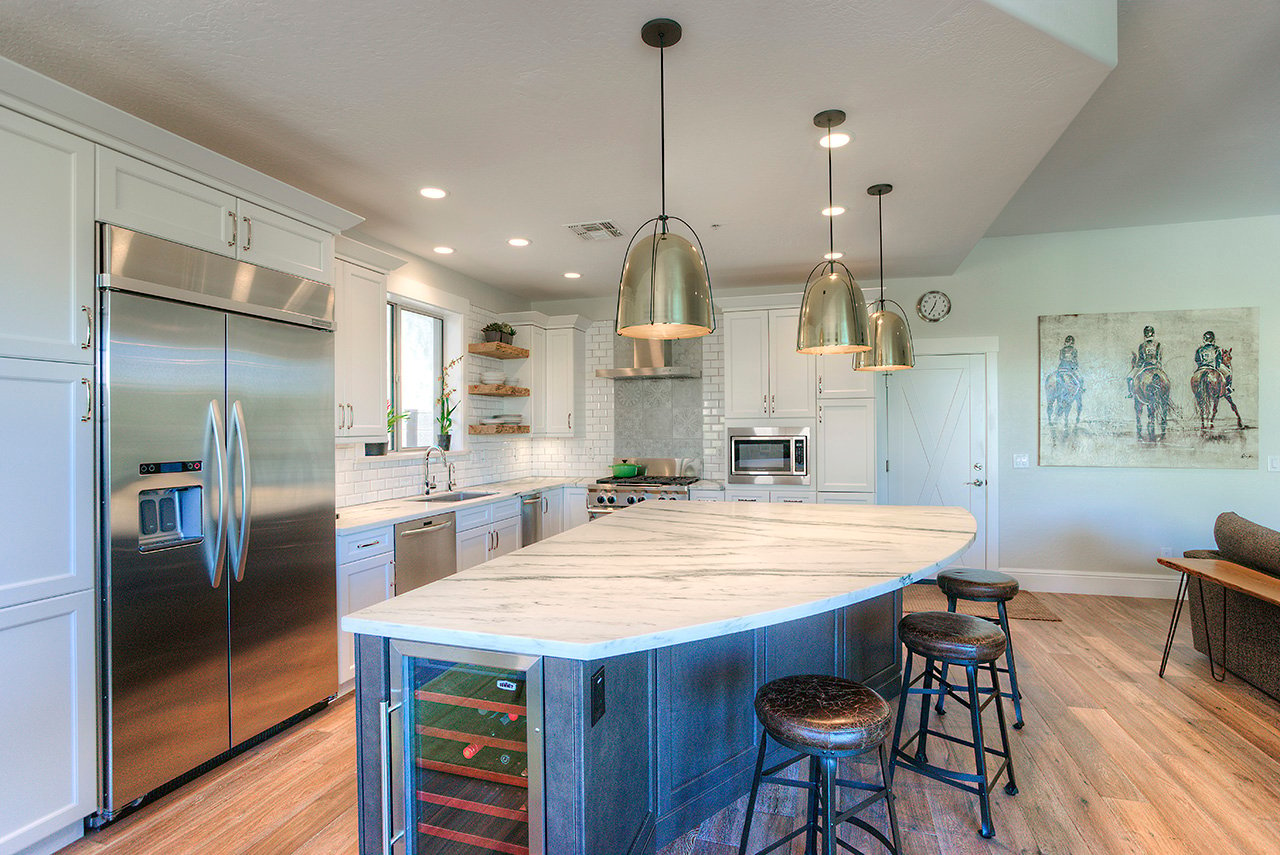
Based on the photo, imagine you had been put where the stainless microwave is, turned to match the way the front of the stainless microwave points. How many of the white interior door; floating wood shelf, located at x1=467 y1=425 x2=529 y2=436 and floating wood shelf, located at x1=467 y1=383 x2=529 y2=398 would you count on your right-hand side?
2

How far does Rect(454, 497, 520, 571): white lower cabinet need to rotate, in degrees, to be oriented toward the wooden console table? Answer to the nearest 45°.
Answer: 0° — it already faces it

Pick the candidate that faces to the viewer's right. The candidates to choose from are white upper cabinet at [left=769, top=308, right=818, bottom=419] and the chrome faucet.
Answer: the chrome faucet

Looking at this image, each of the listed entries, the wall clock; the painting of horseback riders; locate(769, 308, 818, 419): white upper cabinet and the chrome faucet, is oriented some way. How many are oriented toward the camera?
3

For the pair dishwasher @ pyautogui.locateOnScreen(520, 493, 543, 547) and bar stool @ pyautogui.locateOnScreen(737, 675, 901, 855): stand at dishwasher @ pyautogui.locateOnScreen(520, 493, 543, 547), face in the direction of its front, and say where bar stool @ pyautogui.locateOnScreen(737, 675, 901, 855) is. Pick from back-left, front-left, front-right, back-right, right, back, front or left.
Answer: front-right

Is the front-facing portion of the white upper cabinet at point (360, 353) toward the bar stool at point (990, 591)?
yes

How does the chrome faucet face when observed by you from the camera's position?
facing to the right of the viewer

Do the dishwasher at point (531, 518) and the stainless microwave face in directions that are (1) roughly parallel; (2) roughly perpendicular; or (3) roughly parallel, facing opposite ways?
roughly perpendicular

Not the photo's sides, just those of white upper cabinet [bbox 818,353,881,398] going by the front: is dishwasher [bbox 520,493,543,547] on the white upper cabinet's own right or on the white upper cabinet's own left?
on the white upper cabinet's own right

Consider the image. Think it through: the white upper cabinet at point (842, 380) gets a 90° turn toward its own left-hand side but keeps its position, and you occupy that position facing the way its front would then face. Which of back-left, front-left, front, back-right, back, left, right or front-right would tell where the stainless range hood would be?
back

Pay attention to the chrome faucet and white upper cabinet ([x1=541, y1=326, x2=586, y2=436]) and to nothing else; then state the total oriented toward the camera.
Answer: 1

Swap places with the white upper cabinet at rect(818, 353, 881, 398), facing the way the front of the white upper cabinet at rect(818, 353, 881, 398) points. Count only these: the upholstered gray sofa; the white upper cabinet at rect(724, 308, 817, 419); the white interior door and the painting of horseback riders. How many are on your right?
1

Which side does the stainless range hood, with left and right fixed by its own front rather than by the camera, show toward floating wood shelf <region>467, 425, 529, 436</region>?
right

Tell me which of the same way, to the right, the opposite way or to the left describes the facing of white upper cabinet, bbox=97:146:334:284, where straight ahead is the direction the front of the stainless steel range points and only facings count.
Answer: to the left
